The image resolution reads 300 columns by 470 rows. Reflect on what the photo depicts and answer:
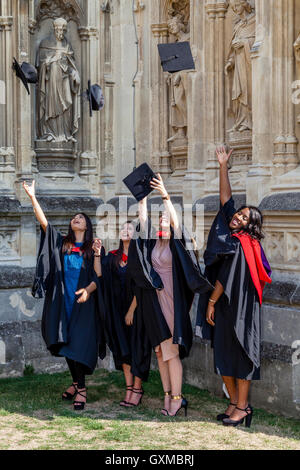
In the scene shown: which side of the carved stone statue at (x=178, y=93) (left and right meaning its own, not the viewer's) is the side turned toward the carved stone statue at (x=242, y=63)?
left

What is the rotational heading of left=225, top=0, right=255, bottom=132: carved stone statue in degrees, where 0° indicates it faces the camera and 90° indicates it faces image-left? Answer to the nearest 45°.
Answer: approximately 45°

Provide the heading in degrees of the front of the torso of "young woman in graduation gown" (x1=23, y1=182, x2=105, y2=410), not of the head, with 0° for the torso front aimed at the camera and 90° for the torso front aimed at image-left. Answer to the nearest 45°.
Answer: approximately 0°

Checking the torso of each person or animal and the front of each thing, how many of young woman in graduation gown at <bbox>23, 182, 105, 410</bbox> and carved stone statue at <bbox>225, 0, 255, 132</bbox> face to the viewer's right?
0

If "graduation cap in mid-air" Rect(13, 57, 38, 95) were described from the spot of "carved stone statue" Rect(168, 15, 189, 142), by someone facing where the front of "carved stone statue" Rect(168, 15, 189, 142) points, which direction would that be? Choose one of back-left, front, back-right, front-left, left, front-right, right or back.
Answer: front-right

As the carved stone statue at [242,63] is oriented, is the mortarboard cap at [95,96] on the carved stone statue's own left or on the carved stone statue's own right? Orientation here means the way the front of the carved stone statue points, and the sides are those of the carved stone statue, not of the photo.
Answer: on the carved stone statue's own right

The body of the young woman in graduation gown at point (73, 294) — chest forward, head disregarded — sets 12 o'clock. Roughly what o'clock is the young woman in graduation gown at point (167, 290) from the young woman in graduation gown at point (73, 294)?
the young woman in graduation gown at point (167, 290) is roughly at 10 o'clock from the young woman in graduation gown at point (73, 294).

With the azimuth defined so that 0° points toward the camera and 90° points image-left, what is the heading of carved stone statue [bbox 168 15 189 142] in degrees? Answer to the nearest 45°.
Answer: approximately 45°

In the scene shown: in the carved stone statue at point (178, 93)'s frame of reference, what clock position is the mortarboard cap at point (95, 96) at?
The mortarboard cap is roughly at 2 o'clock from the carved stone statue.
